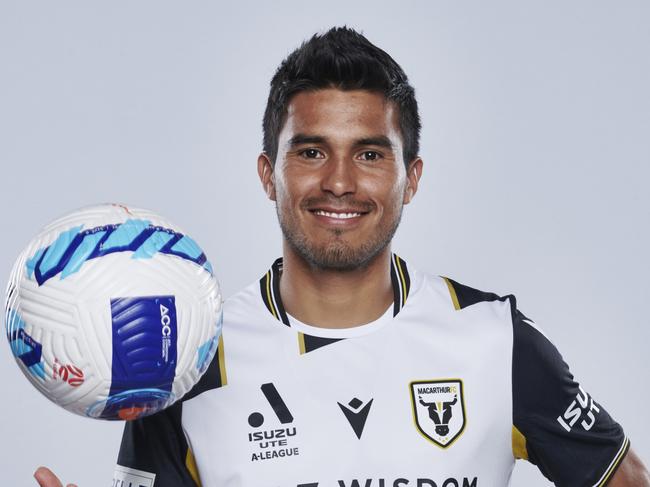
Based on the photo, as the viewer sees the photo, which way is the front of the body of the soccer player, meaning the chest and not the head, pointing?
toward the camera
